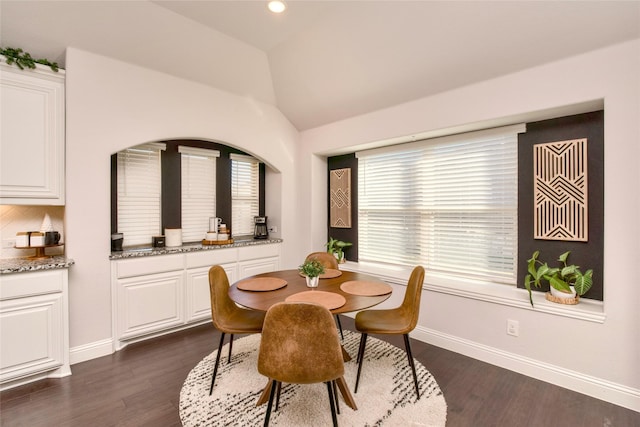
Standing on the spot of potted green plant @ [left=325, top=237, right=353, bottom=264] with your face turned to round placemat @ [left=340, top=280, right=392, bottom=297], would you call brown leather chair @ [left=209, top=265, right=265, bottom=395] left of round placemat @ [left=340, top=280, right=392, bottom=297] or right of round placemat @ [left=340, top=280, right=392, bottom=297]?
right

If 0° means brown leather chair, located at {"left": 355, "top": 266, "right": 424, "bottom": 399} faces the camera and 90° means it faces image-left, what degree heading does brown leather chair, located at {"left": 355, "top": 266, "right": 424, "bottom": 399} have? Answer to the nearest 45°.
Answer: approximately 90°

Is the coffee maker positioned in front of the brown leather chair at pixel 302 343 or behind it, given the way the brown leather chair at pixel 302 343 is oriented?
in front

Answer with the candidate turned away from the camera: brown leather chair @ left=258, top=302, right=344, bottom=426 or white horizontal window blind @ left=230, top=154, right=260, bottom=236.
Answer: the brown leather chair

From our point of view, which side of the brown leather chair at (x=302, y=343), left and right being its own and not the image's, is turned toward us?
back

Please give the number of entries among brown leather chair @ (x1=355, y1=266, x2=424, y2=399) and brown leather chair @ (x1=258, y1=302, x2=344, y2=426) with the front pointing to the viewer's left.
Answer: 1

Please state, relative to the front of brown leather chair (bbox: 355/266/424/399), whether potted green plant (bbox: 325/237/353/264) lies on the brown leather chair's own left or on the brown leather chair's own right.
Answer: on the brown leather chair's own right

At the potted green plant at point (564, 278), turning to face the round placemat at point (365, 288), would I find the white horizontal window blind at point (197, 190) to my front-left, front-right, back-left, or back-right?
front-right

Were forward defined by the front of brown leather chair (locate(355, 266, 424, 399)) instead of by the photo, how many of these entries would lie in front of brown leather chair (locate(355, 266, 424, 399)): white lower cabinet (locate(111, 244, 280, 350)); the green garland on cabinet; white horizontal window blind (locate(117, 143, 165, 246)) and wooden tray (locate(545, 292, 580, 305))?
3

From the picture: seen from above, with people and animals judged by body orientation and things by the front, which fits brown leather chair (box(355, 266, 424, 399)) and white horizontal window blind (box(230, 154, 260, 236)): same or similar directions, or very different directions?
very different directions

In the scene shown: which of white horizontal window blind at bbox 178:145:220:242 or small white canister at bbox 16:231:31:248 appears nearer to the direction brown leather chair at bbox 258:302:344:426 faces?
the white horizontal window blind

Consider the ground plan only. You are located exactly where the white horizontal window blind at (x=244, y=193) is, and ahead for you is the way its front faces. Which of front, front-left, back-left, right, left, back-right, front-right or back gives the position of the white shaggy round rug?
front-right

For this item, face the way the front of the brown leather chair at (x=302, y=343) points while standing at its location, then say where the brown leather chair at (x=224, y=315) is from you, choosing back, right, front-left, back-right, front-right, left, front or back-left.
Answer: front-left

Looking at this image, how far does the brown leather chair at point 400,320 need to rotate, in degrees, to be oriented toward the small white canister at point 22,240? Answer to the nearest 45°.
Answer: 0° — it already faces it

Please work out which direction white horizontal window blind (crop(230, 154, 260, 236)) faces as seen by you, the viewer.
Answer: facing the viewer and to the right of the viewer

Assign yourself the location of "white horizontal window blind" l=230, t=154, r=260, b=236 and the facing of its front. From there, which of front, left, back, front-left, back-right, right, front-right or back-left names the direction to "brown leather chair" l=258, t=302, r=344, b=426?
front-right

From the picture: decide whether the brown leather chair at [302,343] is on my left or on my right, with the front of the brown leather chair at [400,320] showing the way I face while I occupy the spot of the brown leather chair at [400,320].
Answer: on my left
